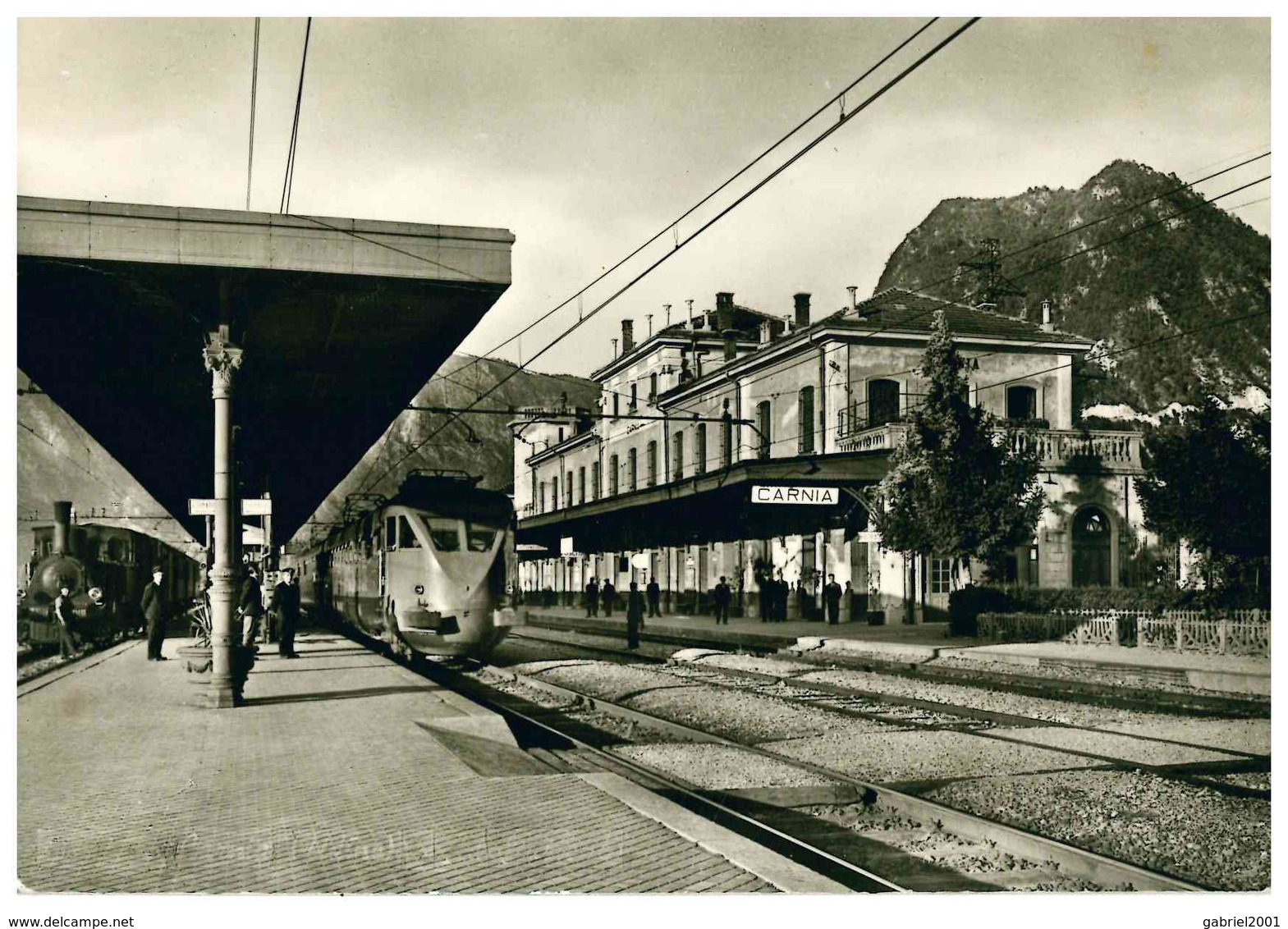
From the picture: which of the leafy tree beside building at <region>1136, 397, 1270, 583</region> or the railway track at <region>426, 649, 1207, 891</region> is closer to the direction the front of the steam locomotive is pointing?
the railway track

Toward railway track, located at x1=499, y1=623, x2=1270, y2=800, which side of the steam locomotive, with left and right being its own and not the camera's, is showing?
left

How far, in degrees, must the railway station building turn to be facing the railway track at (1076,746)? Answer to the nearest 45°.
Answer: approximately 45° to its left

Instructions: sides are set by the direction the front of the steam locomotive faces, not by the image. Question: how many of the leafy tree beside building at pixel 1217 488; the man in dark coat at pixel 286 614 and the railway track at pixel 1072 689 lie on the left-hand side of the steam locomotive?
3

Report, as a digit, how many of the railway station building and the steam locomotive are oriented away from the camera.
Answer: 0

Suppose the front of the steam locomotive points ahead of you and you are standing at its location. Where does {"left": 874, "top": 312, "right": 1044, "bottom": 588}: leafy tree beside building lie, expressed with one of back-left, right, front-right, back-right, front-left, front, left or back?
back-left

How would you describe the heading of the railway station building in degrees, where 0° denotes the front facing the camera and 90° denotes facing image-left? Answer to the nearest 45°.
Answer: approximately 45°

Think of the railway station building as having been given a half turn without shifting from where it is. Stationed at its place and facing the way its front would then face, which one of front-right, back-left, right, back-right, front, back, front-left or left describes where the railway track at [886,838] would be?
back-right

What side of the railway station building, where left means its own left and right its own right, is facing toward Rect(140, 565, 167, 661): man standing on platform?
front

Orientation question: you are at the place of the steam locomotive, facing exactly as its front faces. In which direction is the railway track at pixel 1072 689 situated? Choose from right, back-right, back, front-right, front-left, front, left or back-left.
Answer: left

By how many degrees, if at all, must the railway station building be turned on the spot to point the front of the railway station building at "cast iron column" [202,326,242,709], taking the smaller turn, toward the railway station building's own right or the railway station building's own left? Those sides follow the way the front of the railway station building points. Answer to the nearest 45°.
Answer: approximately 45° to the railway station building's own left
